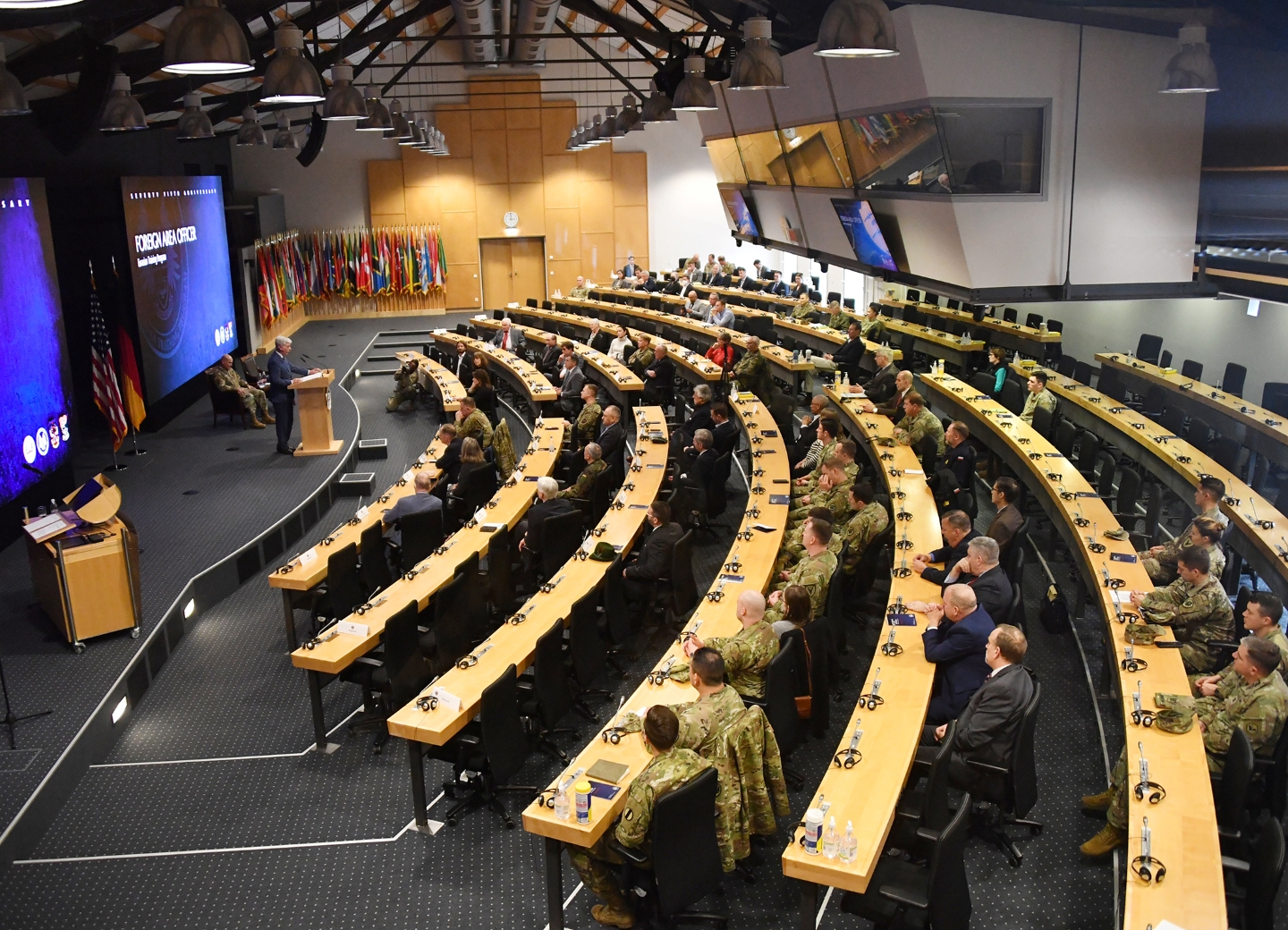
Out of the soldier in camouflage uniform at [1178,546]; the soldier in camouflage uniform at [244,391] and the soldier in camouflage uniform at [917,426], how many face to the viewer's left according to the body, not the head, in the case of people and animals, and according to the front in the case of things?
2

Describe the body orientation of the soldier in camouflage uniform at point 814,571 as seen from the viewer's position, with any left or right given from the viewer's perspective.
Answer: facing to the left of the viewer

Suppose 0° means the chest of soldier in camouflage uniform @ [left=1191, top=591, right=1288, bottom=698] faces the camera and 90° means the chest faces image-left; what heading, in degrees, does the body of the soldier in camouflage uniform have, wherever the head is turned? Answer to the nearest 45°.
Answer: approximately 90°

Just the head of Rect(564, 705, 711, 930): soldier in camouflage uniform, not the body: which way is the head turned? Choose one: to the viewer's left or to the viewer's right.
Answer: to the viewer's left

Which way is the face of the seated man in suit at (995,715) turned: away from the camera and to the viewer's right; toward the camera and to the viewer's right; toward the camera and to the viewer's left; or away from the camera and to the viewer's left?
away from the camera and to the viewer's left

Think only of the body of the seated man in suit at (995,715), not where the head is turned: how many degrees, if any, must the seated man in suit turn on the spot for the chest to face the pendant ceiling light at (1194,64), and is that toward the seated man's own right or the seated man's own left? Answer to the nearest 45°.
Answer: approximately 45° to the seated man's own right

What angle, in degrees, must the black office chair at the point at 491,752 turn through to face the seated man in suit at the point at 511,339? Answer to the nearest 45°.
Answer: approximately 45° to its right

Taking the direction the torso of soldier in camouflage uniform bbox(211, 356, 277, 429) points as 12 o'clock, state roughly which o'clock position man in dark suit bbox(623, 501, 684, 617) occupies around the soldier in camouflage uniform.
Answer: The man in dark suit is roughly at 1 o'clock from the soldier in camouflage uniform.

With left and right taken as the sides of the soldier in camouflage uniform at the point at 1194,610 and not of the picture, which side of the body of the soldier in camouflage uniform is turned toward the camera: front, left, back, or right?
left

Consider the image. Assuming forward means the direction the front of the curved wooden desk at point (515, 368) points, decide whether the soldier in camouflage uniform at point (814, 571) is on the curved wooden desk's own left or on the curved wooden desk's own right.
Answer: on the curved wooden desk's own left

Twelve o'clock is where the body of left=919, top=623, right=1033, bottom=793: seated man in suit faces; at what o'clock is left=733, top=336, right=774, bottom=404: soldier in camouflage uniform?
The soldier in camouflage uniform is roughly at 1 o'clock from the seated man in suit.

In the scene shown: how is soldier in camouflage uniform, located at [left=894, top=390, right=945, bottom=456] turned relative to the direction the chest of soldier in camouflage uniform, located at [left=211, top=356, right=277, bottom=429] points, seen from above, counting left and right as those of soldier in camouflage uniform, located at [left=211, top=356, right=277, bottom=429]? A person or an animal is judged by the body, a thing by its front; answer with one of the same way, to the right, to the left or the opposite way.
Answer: the opposite way

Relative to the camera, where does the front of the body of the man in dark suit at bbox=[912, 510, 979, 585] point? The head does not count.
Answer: to the viewer's left

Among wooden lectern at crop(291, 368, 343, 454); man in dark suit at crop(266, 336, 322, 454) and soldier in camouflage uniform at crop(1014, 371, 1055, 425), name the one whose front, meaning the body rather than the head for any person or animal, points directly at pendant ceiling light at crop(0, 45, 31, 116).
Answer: the soldier in camouflage uniform
